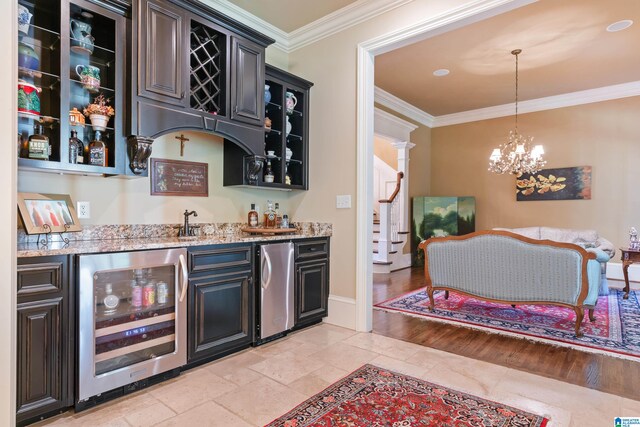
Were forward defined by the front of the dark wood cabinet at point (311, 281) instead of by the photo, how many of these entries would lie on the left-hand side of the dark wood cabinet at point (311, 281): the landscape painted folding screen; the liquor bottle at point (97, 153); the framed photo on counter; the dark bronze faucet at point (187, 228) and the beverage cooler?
1

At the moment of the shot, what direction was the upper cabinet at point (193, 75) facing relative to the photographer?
facing the viewer and to the right of the viewer

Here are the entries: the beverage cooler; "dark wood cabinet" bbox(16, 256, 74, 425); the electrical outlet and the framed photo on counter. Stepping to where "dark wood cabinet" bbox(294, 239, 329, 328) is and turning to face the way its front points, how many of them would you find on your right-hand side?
4

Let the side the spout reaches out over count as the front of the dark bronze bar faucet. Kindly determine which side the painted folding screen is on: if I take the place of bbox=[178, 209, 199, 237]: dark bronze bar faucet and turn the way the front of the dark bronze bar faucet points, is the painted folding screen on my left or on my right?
on my left

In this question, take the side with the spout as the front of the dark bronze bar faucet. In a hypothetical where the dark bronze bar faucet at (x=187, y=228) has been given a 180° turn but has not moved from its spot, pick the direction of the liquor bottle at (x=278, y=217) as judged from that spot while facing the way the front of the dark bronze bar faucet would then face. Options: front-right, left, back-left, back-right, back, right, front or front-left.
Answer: right

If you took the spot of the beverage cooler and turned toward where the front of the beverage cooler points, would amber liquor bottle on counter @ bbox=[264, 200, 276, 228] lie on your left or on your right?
on your left

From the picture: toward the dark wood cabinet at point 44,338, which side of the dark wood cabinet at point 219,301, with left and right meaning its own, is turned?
right

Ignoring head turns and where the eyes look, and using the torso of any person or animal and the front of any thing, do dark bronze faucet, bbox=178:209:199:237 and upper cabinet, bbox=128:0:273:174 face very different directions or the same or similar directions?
same or similar directions

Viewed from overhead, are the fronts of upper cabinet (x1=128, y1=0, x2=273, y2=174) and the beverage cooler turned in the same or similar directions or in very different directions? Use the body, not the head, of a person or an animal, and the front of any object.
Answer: same or similar directions

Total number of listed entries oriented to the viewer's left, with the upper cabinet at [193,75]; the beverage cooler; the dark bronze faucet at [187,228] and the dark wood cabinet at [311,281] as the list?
0

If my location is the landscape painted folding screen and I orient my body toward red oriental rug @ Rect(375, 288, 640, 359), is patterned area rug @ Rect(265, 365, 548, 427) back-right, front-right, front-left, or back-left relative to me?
front-right

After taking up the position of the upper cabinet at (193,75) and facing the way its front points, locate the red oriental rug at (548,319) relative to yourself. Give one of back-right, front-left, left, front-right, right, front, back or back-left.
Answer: front-left
